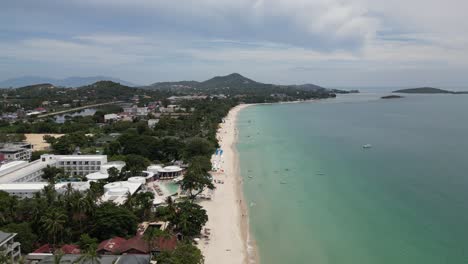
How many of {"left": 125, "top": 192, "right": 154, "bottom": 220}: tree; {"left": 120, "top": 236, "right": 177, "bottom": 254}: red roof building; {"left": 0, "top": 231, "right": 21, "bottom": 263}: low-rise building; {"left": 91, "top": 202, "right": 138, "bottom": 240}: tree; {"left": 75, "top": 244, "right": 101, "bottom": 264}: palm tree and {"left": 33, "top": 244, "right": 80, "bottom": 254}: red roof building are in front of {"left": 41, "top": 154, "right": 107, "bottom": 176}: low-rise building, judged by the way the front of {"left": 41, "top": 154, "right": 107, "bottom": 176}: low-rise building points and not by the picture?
6

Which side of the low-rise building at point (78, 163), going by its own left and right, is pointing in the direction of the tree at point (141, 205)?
front

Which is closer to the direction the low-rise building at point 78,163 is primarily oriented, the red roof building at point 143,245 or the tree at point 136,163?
the red roof building

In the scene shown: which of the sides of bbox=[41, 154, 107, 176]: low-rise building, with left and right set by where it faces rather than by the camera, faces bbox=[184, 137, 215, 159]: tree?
left

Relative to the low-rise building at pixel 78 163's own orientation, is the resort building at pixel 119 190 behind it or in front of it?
in front

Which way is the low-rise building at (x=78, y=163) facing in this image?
toward the camera

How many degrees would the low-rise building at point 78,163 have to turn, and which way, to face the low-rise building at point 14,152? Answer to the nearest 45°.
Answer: approximately 135° to its right

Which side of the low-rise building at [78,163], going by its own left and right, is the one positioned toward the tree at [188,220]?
front

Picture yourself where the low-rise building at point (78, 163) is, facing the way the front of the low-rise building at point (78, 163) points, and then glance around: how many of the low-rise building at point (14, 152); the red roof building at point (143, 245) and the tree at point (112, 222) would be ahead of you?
2

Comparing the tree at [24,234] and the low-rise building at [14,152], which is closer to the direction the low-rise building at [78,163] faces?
the tree

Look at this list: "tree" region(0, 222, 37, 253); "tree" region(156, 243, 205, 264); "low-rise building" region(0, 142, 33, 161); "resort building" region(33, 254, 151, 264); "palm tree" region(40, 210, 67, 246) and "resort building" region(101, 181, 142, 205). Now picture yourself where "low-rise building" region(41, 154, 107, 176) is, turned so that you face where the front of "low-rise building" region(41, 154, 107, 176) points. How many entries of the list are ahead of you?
5

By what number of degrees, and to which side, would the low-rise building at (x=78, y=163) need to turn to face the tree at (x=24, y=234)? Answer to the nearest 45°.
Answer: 0° — it already faces it

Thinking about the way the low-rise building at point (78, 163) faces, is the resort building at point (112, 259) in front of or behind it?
in front

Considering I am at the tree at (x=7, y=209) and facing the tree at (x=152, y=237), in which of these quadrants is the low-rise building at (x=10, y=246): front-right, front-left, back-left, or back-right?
front-right

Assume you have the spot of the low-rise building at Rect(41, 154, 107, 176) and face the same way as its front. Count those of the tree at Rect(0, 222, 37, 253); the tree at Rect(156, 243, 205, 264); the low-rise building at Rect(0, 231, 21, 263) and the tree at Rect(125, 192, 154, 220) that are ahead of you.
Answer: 4

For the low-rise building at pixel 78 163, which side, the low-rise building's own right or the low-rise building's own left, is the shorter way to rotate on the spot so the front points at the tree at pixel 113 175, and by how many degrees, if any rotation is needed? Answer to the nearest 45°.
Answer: approximately 45° to the low-rise building's own left

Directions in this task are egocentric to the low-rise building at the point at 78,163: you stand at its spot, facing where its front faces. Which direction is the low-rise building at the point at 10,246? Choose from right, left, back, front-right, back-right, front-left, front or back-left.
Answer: front

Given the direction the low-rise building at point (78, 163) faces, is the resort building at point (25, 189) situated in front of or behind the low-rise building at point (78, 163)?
in front
